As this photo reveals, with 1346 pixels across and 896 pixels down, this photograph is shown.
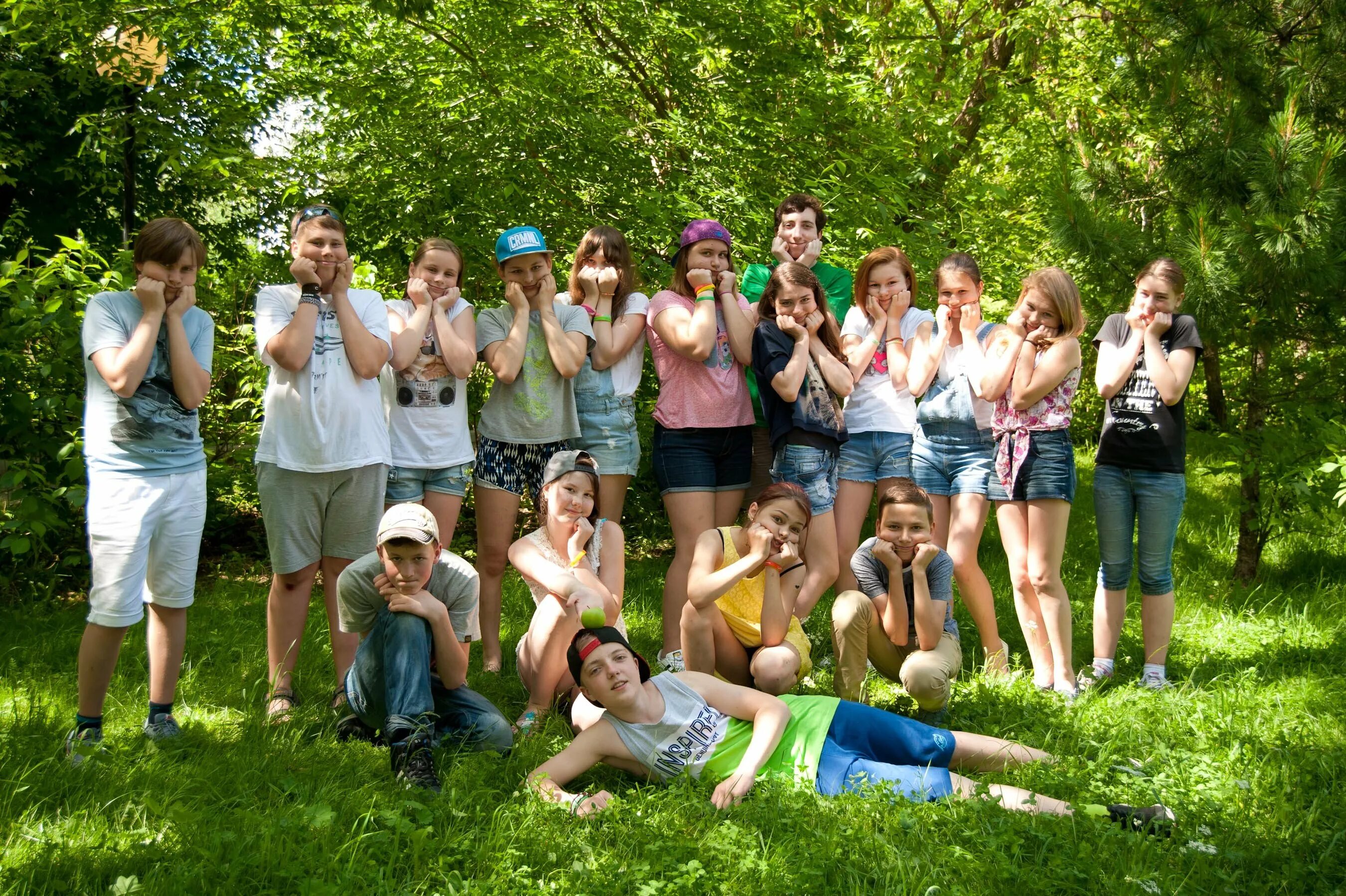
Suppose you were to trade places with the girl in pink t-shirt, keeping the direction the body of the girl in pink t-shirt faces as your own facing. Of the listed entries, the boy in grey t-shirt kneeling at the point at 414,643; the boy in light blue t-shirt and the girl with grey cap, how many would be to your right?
3

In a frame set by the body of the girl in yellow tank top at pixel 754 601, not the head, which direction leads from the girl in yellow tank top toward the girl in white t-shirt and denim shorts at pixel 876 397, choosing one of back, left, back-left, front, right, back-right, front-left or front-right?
back-left

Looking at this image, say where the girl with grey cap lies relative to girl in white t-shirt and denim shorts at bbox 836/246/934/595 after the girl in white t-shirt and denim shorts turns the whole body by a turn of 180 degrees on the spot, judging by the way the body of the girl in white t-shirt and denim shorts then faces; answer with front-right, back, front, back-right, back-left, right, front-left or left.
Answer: back-left

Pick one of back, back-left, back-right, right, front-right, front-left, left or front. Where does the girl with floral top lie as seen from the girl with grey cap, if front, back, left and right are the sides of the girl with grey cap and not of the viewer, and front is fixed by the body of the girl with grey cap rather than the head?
left

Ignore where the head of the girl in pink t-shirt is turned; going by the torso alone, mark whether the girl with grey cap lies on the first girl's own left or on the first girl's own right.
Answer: on the first girl's own right

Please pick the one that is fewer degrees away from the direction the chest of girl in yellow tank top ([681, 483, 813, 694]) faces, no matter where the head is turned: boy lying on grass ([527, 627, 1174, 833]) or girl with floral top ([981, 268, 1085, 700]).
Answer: the boy lying on grass

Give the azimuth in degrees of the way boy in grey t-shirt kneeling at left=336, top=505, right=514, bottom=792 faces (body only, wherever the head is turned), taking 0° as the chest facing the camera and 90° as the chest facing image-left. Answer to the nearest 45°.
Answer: approximately 0°

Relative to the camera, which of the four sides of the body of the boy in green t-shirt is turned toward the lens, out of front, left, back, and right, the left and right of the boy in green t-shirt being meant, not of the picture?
front

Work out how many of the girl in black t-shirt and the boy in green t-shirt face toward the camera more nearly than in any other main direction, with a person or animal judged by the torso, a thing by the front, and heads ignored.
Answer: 2

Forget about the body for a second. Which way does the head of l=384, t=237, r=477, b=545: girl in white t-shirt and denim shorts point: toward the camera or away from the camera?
toward the camera

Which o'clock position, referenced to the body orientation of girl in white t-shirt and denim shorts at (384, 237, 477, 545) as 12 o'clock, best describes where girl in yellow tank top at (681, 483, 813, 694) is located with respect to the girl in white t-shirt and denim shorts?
The girl in yellow tank top is roughly at 10 o'clock from the girl in white t-shirt and denim shorts.

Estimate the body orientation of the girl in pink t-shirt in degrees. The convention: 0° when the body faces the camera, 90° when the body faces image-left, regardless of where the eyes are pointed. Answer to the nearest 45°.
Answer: approximately 315°

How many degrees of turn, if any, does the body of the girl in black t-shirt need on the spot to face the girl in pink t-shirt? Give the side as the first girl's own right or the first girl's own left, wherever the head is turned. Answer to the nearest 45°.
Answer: approximately 90° to the first girl's own right

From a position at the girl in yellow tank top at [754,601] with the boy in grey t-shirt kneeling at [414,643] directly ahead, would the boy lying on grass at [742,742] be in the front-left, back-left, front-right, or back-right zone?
front-left

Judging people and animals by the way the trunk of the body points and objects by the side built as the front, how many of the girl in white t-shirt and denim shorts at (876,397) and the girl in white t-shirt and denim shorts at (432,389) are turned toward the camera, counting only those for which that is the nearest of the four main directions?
2

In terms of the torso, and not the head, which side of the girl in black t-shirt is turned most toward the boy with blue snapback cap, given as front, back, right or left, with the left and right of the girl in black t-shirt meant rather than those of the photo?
right
